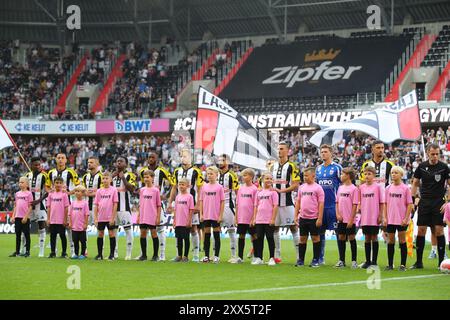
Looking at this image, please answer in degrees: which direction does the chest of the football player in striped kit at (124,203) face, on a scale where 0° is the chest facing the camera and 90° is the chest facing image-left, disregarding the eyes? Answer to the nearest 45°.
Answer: approximately 45°

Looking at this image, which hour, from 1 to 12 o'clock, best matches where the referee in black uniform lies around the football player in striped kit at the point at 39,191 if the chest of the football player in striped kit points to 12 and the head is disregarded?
The referee in black uniform is roughly at 9 o'clock from the football player in striped kit.

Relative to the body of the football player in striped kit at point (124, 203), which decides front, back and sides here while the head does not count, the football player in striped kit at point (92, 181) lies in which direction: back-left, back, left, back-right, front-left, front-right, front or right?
right

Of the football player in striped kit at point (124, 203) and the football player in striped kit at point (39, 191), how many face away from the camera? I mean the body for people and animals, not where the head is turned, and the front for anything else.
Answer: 0

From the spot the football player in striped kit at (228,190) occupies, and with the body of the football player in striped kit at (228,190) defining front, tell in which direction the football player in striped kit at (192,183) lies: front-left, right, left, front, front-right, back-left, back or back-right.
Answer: front-right

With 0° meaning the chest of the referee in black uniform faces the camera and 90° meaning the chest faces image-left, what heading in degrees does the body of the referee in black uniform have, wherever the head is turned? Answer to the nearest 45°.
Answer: approximately 0°

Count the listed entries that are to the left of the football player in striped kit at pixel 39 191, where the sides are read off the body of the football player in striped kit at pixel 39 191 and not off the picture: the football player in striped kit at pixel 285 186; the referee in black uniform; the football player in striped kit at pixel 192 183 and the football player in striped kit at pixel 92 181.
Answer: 4

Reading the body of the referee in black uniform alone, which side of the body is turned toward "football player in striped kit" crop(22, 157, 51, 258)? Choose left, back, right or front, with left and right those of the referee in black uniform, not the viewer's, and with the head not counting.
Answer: right

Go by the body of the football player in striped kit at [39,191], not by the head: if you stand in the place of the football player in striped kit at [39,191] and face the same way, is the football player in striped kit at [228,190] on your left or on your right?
on your left

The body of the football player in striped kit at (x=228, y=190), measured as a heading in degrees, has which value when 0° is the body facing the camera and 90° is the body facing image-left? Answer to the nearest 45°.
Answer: approximately 45°
